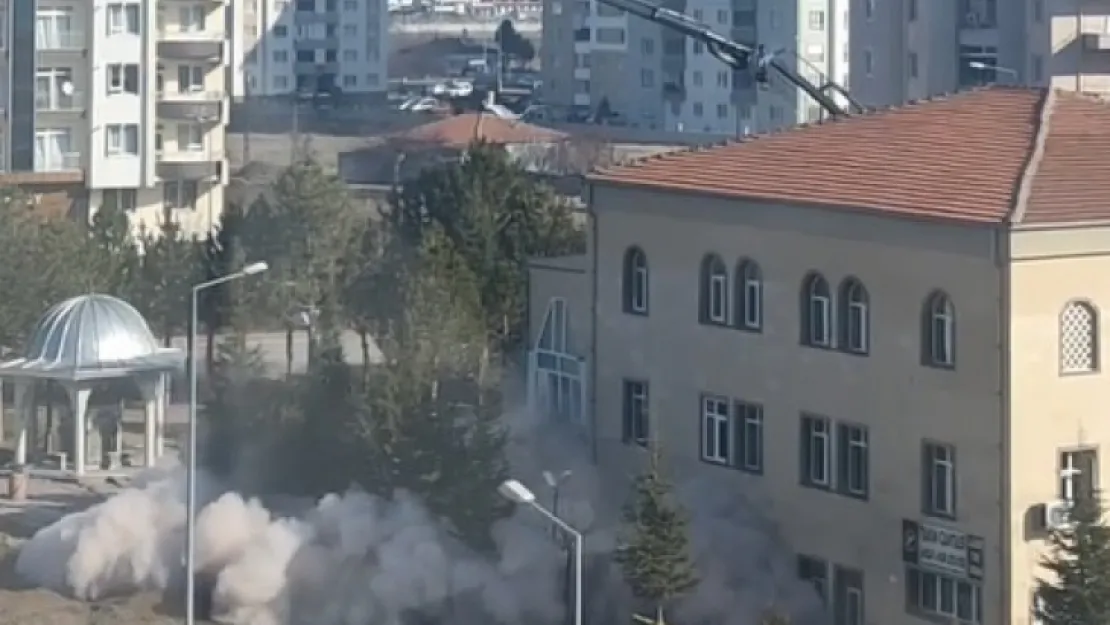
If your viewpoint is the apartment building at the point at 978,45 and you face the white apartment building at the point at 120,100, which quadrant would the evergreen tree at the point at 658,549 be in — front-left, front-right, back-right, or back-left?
front-left

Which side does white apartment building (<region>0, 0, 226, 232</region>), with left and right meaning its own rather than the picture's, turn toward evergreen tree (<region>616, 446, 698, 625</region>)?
front

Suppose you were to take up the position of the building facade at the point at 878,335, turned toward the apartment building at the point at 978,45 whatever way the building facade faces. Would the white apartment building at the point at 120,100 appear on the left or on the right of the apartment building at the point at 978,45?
left

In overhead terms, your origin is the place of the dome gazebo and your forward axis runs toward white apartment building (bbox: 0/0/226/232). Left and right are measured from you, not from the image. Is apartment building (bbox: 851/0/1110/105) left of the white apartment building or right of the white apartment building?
right

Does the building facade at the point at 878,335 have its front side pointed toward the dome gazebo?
no

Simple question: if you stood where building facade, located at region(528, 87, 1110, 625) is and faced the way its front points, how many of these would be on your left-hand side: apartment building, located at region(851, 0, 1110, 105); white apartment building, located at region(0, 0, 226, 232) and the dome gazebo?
0

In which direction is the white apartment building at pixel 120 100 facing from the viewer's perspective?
toward the camera

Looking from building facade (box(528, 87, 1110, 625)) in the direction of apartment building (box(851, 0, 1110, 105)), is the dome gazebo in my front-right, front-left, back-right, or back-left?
front-left

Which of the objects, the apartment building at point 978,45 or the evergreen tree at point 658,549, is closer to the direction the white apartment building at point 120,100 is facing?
the evergreen tree

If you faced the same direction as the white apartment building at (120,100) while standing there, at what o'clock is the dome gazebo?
The dome gazebo is roughly at 12 o'clock from the white apartment building.

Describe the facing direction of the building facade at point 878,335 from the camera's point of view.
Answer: facing the viewer and to the left of the viewer

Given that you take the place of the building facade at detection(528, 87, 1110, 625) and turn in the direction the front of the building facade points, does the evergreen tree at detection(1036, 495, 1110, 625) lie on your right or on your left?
on your left

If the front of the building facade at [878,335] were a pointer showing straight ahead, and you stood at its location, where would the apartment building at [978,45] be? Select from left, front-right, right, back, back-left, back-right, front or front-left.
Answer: back-right

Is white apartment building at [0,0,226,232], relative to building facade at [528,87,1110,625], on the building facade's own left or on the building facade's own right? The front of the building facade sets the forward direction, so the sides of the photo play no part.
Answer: on the building facade's own right

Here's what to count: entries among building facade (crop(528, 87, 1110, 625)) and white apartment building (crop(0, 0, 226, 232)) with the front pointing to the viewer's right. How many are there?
0

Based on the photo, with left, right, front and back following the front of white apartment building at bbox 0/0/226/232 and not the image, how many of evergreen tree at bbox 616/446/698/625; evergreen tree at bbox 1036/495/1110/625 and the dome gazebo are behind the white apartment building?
0

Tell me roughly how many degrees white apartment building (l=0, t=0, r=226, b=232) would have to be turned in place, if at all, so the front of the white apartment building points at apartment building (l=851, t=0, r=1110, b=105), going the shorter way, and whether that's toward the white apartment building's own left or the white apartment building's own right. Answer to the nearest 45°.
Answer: approximately 90° to the white apartment building's own left

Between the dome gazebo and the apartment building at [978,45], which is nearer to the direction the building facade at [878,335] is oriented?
the dome gazebo
